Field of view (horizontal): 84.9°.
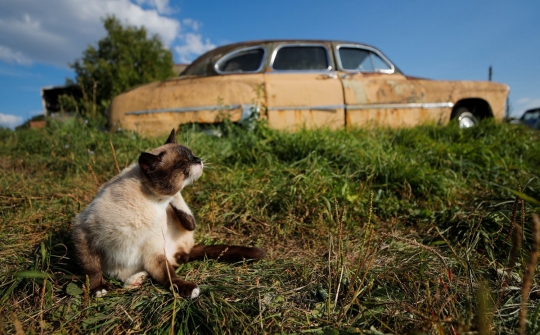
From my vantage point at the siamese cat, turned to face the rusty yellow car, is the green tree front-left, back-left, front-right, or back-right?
front-left

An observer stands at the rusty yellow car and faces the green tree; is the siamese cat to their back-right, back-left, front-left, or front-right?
back-left

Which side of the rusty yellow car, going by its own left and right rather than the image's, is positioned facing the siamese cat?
right

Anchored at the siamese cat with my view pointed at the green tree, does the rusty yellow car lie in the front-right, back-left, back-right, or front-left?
front-right

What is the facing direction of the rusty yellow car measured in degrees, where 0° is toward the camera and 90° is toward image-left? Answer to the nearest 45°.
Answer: approximately 270°

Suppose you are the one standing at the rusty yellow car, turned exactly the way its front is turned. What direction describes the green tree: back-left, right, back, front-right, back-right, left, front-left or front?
back-left

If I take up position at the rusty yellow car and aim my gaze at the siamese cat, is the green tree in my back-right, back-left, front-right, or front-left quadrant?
back-right
